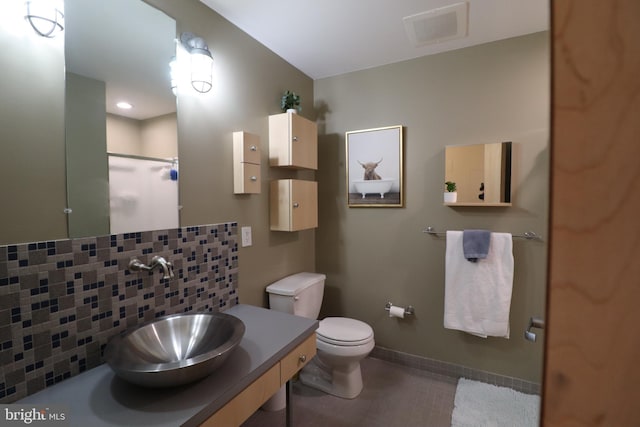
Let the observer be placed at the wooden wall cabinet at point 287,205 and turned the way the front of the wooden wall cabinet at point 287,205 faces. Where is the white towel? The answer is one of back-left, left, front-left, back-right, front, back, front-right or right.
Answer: front-left

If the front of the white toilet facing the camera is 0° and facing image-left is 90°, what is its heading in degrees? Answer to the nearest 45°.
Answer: approximately 315°

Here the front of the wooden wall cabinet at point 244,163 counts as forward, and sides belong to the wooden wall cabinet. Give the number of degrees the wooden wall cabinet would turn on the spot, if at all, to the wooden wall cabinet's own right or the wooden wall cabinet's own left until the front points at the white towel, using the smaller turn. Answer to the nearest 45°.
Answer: approximately 45° to the wooden wall cabinet's own left

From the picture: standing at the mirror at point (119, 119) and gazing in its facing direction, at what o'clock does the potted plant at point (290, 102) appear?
The potted plant is roughly at 10 o'clock from the mirror.

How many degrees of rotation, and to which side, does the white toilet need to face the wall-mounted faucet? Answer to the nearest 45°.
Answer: approximately 90° to its right

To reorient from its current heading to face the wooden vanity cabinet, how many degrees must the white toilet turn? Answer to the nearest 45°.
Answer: approximately 45° to its right

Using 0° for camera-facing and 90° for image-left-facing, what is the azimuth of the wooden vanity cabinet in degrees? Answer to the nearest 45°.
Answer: approximately 315°

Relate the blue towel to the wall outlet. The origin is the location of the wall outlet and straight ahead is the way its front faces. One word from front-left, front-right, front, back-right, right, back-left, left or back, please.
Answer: front-left
